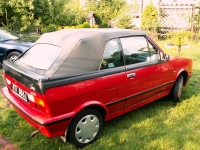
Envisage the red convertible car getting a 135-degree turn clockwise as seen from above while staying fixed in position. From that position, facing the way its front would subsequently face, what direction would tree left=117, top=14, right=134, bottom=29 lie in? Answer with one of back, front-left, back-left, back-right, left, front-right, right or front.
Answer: back

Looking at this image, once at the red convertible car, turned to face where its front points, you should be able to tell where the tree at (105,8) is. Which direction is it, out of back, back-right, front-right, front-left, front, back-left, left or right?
front-left

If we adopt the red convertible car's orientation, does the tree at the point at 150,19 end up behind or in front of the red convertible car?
in front

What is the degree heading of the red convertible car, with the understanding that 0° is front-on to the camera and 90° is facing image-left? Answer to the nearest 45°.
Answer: approximately 225°
